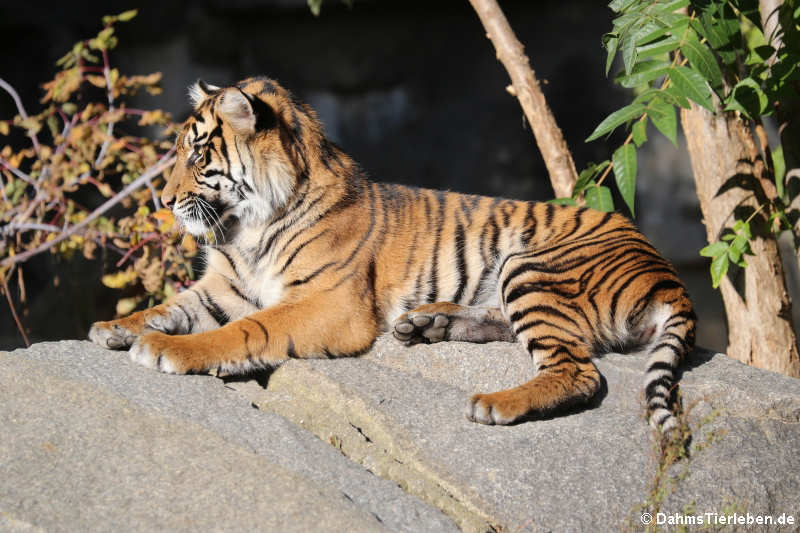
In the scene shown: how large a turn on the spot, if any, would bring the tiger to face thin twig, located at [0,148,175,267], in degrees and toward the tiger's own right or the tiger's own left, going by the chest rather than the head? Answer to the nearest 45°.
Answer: approximately 45° to the tiger's own right

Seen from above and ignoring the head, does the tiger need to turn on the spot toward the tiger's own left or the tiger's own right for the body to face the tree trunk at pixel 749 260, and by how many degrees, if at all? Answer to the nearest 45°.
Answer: approximately 180°

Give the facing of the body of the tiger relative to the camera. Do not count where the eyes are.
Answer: to the viewer's left
